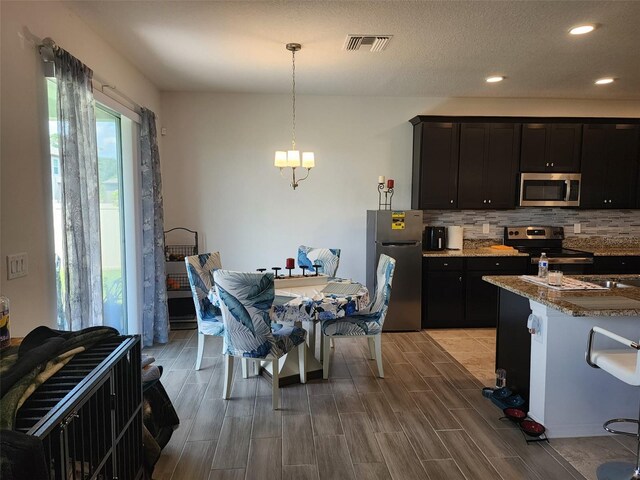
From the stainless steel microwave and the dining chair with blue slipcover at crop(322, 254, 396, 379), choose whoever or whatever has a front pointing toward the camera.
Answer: the stainless steel microwave

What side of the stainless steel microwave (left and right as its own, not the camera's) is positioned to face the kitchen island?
front

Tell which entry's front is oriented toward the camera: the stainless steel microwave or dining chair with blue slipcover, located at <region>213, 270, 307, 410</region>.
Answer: the stainless steel microwave

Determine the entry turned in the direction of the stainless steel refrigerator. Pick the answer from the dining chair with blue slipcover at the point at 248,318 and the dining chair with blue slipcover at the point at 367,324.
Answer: the dining chair with blue slipcover at the point at 248,318

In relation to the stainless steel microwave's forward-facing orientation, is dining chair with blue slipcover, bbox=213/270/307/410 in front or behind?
in front

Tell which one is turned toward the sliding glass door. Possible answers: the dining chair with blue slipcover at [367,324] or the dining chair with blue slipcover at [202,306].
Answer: the dining chair with blue slipcover at [367,324]

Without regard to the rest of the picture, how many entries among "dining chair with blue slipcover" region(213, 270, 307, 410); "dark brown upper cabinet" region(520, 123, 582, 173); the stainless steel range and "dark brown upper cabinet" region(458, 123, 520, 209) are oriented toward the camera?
3

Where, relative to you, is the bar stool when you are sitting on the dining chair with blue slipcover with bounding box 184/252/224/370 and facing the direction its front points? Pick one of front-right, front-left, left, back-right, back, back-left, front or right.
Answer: front

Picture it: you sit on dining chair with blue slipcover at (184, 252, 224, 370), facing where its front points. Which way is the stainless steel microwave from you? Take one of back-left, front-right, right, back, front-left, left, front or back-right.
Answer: front-left

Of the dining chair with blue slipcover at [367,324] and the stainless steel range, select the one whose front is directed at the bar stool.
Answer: the stainless steel range

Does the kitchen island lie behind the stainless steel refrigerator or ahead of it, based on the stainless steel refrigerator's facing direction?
ahead

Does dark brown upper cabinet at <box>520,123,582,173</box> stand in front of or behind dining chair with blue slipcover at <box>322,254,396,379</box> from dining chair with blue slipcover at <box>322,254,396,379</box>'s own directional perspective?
behind

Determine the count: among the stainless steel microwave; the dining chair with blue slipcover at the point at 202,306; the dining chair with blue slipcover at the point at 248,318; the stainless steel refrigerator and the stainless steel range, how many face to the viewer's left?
0

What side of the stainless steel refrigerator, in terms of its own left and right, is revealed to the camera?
front

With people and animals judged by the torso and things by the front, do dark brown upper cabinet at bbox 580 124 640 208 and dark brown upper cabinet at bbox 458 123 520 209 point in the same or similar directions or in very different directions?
same or similar directions

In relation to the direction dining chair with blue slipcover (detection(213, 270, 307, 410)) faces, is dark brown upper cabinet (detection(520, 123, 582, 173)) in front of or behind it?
in front

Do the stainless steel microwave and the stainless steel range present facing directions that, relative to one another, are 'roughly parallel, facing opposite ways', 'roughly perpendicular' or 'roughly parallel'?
roughly parallel

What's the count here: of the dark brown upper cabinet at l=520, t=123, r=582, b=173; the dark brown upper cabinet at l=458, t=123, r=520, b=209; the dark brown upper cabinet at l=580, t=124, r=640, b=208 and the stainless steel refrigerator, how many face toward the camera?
4

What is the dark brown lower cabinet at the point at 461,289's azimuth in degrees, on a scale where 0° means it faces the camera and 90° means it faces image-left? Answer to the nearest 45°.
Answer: approximately 0°

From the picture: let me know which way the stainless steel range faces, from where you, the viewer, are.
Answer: facing the viewer

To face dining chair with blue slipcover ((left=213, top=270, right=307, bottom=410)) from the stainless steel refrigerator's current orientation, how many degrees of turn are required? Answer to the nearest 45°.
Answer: approximately 45° to its right
